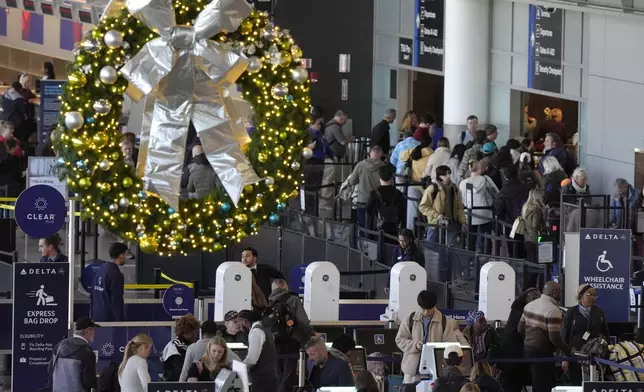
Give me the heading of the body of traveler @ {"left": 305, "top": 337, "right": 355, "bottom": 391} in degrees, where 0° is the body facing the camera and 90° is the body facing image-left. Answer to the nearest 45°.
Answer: approximately 45°

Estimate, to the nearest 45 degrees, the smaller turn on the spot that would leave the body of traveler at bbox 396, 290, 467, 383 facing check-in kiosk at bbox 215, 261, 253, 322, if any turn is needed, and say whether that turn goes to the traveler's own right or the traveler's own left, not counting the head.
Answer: approximately 135° to the traveler's own right

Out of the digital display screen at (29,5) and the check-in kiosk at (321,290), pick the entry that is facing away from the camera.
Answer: the check-in kiosk

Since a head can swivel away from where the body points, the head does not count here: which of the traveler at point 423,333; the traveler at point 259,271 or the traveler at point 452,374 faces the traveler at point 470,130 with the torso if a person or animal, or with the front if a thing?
the traveler at point 452,374

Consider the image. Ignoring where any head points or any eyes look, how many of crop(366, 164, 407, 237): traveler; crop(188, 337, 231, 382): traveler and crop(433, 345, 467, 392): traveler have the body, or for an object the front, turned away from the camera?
2

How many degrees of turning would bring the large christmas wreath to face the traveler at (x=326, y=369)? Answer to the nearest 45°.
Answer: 0° — it already faces them

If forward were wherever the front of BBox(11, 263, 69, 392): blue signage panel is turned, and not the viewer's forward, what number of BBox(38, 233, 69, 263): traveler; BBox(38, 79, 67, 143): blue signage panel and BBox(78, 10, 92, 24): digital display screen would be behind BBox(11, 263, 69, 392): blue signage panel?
3

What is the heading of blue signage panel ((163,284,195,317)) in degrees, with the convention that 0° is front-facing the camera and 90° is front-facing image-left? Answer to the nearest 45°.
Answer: approximately 0°

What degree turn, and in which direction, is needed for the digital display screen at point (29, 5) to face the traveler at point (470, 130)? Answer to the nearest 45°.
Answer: approximately 45° to its left

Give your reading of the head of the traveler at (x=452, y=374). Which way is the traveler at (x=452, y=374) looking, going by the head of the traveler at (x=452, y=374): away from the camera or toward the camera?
away from the camera
